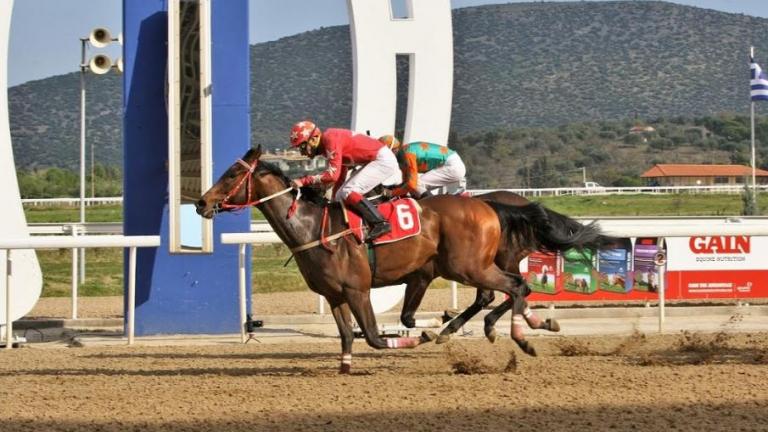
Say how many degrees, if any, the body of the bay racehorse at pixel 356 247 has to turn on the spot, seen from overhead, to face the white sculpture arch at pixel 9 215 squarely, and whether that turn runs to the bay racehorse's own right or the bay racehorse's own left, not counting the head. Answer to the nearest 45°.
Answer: approximately 45° to the bay racehorse's own right

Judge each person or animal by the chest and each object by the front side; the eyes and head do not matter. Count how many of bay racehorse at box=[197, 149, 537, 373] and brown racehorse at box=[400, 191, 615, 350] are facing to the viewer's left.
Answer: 2

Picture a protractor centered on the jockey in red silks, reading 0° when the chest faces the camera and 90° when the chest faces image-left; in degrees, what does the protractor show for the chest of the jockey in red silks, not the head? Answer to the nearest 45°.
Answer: approximately 90°

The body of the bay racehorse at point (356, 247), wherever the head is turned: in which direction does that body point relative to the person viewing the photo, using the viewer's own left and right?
facing to the left of the viewer

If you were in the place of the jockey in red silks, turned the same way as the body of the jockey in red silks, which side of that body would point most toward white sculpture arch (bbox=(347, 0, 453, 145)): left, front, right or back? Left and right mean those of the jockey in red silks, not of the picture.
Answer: right

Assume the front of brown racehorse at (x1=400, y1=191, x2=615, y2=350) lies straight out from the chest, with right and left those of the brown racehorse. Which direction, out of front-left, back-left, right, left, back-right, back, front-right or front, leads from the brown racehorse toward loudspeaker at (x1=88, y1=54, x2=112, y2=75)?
front-right

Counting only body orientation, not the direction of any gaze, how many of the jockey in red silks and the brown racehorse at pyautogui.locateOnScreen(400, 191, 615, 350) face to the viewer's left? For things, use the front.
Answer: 2

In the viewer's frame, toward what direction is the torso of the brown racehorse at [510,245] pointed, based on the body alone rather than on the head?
to the viewer's left
